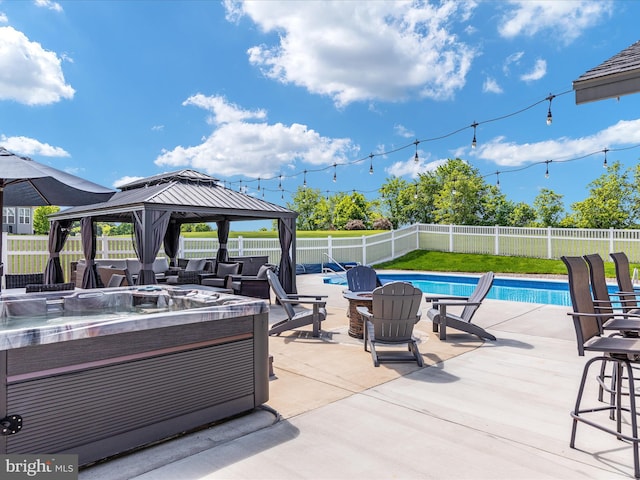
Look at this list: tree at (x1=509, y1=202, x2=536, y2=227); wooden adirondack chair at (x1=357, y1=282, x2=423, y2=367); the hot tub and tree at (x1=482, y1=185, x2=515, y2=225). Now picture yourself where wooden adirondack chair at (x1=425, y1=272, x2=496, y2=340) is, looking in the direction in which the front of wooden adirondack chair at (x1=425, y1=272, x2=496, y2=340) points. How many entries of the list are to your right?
2

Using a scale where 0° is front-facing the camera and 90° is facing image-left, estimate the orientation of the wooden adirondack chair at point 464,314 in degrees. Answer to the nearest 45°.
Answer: approximately 90°

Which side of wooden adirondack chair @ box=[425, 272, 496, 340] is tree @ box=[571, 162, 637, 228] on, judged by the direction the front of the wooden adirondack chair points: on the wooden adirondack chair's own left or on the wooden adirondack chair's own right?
on the wooden adirondack chair's own right

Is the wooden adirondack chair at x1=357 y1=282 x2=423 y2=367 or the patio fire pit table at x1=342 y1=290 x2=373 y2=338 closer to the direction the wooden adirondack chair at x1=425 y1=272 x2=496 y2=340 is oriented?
the patio fire pit table

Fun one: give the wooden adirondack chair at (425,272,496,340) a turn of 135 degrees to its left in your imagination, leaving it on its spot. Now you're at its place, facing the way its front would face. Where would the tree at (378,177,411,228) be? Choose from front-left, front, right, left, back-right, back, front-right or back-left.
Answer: back-left

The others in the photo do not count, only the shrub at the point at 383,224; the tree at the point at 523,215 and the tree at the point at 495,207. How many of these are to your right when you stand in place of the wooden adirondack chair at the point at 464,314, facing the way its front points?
3

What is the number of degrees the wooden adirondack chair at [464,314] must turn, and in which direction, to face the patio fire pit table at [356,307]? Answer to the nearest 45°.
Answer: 0° — it already faces it

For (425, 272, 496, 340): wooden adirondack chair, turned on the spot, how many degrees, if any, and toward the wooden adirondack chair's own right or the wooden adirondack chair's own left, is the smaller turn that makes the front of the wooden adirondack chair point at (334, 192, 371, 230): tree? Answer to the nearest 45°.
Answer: approximately 90° to the wooden adirondack chair's own right

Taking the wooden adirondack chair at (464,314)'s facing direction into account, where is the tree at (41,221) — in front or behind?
in front

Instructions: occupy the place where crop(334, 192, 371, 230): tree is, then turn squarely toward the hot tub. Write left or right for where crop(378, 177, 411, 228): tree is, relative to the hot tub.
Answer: left

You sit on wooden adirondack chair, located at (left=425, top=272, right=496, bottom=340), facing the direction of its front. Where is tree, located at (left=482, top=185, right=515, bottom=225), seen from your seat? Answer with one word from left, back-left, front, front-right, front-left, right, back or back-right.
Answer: right

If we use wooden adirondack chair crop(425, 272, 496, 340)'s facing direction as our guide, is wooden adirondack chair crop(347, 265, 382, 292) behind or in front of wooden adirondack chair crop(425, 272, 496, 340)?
in front

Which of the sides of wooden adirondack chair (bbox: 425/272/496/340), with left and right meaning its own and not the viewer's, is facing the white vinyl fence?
right

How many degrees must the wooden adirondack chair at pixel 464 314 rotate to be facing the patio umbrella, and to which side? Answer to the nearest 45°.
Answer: approximately 45° to its left
